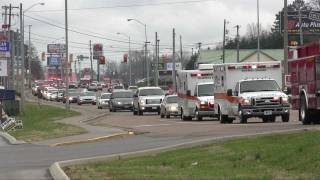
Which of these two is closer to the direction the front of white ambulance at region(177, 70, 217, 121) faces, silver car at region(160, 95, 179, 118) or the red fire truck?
the red fire truck

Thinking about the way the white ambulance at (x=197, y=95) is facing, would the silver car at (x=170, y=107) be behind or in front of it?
behind

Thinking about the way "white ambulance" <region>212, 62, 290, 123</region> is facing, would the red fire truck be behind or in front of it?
in front

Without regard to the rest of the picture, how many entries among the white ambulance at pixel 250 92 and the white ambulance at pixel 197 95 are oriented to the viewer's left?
0

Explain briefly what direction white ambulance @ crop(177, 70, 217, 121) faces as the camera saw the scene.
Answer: facing the viewer and to the right of the viewer

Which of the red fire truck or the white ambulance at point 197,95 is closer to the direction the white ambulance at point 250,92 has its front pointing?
the red fire truck
